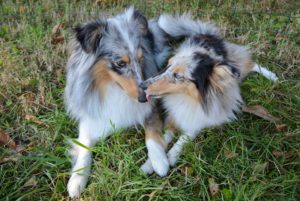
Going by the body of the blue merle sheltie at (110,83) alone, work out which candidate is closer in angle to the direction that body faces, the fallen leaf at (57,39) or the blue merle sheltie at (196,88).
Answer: the blue merle sheltie

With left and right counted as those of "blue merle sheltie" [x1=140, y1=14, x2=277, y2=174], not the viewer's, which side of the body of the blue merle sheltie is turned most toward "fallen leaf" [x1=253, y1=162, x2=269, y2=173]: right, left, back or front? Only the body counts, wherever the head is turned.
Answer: left

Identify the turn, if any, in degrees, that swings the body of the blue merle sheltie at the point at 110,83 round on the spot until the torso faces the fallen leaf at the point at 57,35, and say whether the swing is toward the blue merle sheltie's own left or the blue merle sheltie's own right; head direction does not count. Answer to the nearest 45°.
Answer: approximately 135° to the blue merle sheltie's own right

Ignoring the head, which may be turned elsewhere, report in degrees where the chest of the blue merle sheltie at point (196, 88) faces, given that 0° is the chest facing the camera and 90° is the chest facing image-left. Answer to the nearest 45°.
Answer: approximately 45°

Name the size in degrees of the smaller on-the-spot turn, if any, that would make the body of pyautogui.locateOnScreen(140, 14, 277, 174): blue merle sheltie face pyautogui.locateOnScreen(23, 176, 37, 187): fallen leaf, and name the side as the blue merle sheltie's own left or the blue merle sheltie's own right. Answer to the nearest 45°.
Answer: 0° — it already faces it

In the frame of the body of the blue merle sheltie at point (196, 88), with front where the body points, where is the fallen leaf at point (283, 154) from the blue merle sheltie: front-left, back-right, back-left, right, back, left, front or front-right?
back-left

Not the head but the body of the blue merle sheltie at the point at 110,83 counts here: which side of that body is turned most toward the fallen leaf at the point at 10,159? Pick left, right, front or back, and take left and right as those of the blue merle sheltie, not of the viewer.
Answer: right

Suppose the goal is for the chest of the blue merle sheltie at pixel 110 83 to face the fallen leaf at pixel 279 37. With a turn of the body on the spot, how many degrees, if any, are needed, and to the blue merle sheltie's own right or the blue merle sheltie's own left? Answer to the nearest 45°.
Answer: approximately 135° to the blue merle sheltie's own left

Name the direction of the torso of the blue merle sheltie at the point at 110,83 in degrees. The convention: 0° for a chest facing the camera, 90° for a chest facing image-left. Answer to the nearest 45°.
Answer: approximately 0°

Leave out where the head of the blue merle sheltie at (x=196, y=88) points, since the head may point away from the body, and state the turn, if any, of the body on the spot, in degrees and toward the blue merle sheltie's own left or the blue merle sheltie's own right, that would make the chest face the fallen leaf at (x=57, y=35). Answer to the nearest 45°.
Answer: approximately 90° to the blue merle sheltie's own right
